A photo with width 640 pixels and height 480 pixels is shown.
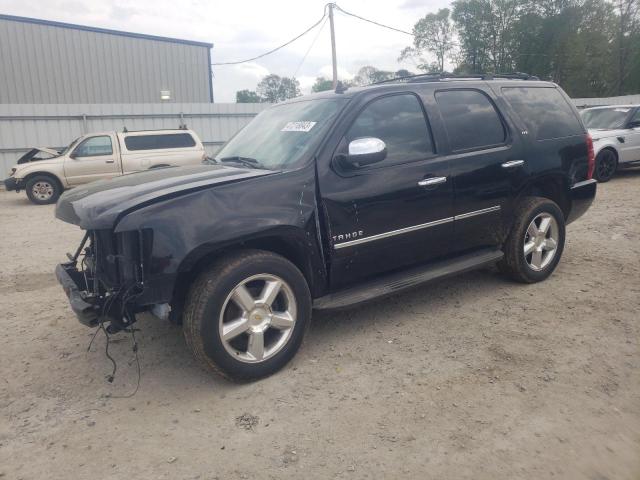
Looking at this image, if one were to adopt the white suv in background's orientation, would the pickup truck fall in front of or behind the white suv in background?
in front

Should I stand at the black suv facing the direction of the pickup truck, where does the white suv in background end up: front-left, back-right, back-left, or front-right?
front-right

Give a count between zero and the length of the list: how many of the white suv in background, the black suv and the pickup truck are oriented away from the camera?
0

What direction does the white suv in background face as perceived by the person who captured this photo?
facing the viewer and to the left of the viewer

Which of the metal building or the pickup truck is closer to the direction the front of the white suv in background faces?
the pickup truck

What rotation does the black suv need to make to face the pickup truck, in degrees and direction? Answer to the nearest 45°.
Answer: approximately 90° to its right

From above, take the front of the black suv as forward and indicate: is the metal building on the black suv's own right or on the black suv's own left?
on the black suv's own right

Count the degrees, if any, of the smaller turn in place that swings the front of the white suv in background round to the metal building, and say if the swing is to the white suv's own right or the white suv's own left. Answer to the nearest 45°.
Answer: approximately 45° to the white suv's own right

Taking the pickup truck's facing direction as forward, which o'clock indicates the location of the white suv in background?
The white suv in background is roughly at 7 o'clock from the pickup truck.

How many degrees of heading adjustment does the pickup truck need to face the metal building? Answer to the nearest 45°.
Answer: approximately 90° to its right

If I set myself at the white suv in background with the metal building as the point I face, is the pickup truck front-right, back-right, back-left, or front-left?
front-left

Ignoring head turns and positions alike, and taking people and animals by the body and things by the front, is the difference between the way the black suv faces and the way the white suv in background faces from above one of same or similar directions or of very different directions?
same or similar directions

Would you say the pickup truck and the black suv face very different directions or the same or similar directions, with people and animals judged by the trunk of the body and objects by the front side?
same or similar directions

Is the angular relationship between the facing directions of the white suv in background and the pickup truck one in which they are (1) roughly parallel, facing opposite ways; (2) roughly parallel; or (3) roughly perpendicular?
roughly parallel

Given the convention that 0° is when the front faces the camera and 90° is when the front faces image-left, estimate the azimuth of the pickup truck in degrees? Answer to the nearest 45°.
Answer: approximately 90°

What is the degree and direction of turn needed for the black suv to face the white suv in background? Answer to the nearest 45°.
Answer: approximately 180°

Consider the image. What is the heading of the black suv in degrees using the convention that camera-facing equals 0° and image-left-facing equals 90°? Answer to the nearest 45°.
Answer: approximately 45°

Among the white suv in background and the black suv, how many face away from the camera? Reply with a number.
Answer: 0
